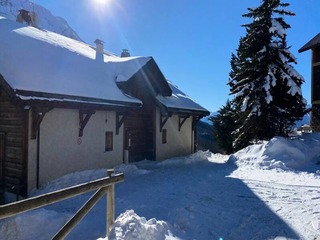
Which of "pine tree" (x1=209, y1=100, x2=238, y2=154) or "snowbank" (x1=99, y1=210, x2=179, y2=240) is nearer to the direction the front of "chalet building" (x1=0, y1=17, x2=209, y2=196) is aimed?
the snowbank

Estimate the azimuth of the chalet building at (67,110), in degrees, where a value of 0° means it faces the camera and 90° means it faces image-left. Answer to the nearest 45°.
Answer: approximately 315°

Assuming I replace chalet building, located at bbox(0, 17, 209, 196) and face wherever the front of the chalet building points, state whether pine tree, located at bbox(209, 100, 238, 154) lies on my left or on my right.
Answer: on my left

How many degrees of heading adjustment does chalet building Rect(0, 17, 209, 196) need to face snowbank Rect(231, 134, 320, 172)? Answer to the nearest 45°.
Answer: approximately 45° to its left

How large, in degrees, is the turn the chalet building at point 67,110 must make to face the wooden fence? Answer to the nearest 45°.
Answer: approximately 45° to its right

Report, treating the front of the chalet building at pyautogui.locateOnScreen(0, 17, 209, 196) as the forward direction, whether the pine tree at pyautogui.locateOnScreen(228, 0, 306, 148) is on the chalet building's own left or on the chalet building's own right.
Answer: on the chalet building's own left
